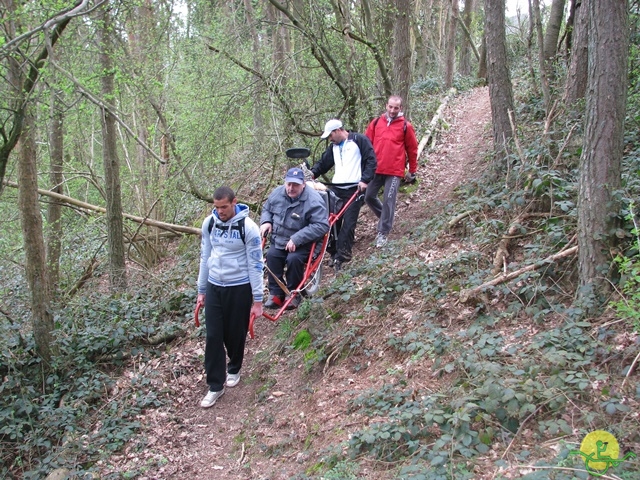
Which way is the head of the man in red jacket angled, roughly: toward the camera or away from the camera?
toward the camera

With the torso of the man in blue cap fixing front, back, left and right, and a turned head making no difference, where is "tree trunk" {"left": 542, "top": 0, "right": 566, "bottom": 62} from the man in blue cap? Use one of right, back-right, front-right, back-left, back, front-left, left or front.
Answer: back

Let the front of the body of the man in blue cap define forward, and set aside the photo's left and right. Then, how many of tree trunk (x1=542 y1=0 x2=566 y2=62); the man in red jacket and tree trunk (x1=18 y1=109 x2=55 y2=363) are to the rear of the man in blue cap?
2

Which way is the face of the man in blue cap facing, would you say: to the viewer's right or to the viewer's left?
to the viewer's left

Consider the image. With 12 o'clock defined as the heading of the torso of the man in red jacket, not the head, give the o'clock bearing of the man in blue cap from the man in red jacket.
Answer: The man in blue cap is roughly at 1 o'clock from the man in red jacket.

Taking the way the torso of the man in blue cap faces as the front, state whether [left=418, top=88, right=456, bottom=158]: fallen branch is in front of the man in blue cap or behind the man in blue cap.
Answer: behind

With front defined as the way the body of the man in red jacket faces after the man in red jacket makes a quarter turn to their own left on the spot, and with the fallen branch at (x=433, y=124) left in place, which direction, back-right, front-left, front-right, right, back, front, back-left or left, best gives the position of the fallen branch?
left

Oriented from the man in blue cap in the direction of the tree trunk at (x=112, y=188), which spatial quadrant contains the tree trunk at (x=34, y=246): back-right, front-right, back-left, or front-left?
front-left

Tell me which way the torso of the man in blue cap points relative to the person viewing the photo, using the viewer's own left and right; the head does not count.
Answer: facing the viewer and to the left of the viewer

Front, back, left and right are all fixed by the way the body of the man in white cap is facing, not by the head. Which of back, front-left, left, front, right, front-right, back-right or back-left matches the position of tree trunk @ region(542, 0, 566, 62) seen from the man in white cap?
back

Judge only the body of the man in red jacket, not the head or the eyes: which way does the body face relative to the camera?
toward the camera

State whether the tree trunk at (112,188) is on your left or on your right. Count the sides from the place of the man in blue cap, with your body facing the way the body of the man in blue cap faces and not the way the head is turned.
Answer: on your right

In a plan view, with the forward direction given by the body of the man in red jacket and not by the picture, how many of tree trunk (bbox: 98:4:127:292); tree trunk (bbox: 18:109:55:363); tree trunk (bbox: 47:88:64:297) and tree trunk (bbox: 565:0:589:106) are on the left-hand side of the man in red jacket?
1

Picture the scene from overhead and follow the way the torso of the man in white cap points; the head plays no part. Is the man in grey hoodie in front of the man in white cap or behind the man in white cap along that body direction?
in front

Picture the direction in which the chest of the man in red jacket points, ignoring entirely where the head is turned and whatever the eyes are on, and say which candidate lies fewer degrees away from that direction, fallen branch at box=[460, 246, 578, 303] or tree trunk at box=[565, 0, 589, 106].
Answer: the fallen branch

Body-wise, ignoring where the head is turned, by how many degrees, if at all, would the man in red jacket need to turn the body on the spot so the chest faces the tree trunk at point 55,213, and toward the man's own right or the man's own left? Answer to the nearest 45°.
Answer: approximately 90° to the man's own right
